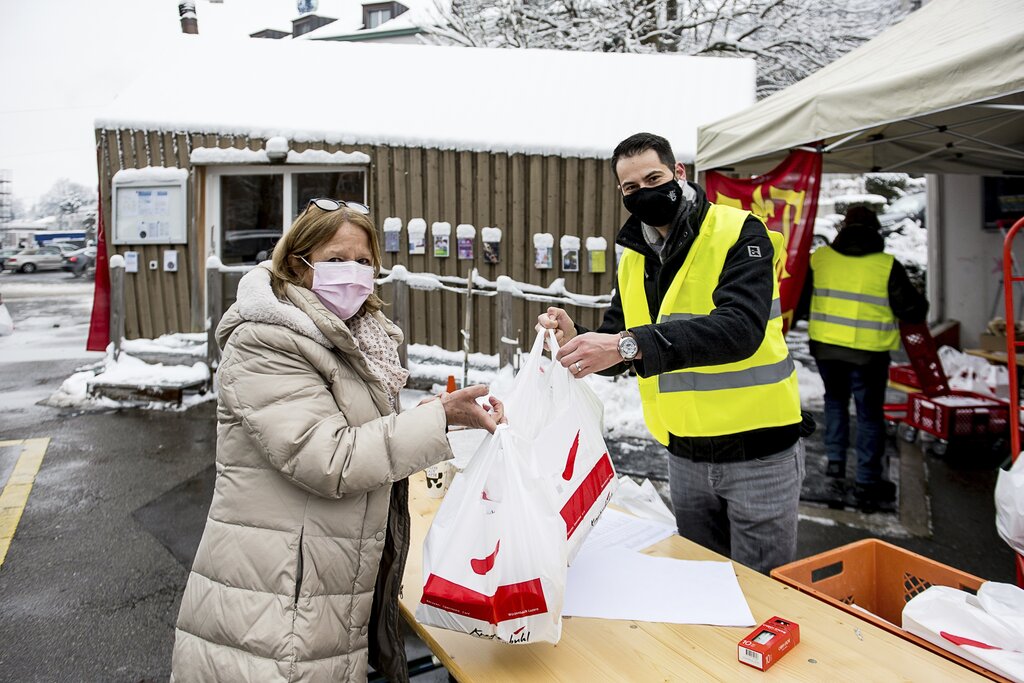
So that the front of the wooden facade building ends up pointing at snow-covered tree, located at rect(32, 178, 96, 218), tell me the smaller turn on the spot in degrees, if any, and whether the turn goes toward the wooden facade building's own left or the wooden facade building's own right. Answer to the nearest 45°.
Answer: approximately 135° to the wooden facade building's own right

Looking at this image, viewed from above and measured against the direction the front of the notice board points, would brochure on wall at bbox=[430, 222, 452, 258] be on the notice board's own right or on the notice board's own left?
on the notice board's own left

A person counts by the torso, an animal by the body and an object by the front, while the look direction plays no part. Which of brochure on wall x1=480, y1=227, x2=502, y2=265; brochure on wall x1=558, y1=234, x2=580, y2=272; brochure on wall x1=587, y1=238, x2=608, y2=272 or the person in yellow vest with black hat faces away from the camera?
the person in yellow vest with black hat

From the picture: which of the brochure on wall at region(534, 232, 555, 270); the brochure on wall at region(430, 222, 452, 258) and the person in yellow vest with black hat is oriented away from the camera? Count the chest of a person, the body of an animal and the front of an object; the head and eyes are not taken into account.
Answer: the person in yellow vest with black hat

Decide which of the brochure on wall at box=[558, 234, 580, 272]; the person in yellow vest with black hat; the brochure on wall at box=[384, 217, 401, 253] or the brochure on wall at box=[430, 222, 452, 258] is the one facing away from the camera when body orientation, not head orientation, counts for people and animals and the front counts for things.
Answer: the person in yellow vest with black hat

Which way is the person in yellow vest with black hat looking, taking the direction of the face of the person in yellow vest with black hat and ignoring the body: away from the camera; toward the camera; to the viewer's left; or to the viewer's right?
away from the camera

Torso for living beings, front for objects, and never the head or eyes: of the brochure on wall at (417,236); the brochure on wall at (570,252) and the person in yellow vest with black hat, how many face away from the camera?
1

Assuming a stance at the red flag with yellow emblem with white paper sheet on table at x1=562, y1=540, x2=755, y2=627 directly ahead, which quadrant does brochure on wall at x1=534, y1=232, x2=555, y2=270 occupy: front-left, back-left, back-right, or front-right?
back-right

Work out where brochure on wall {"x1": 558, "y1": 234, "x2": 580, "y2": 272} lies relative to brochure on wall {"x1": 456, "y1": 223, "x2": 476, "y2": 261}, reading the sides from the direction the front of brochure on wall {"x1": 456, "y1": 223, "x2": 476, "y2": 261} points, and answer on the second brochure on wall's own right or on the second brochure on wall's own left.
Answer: on the second brochure on wall's own left

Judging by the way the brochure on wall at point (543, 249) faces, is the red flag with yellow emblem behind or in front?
in front

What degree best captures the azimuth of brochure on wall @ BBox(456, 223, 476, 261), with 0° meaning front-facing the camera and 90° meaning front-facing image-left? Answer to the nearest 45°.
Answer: approximately 0°
